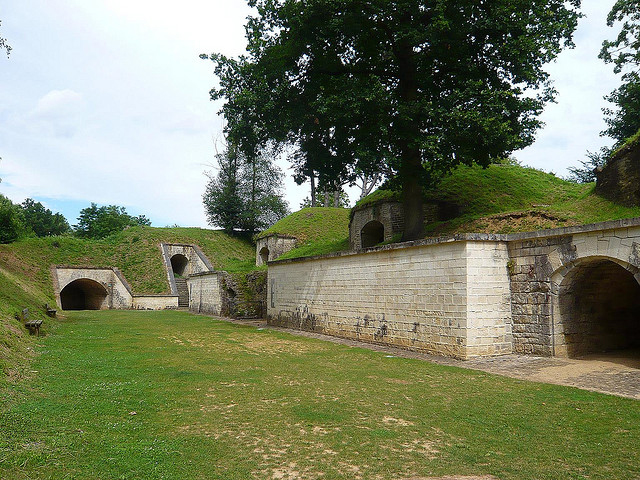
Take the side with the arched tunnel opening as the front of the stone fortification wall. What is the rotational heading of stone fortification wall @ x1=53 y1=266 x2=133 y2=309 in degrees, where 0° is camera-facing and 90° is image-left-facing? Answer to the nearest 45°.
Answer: approximately 0°

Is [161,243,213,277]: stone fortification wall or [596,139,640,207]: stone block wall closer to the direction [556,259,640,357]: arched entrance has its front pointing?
the stone fortification wall

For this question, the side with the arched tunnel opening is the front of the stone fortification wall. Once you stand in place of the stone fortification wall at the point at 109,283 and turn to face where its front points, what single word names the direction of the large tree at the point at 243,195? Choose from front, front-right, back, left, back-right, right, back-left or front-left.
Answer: back-left

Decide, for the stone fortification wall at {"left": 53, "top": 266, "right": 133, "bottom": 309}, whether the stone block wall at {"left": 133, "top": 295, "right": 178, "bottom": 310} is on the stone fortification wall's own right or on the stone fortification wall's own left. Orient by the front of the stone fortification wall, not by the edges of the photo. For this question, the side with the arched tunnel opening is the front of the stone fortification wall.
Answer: on the stone fortification wall's own left

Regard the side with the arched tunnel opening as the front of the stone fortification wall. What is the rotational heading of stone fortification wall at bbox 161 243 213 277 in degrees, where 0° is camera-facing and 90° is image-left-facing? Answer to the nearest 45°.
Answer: approximately 0°

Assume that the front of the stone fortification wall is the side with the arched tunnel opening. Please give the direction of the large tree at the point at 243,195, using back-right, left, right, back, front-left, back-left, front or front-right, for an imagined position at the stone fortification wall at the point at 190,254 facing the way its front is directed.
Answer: back-left

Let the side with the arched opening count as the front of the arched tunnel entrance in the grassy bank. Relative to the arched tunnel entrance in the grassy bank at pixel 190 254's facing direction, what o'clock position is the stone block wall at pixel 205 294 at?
The stone block wall is roughly at 12 o'clock from the arched tunnel entrance in the grassy bank.

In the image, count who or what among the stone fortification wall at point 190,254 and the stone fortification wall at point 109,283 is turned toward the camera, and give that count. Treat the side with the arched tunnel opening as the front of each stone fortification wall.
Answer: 2

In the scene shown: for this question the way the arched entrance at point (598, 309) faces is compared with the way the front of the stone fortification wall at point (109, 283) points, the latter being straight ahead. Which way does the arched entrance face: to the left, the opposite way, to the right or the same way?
to the right
